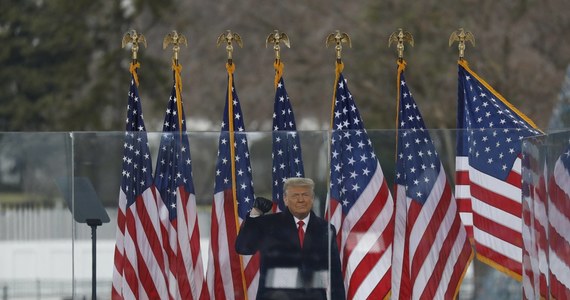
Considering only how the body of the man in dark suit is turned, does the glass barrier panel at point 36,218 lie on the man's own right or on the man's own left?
on the man's own right

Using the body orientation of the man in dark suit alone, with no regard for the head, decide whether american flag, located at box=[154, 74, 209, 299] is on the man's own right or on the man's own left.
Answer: on the man's own right

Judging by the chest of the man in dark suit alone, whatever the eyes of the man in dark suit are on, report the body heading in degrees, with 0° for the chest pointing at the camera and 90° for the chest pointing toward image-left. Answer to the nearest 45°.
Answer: approximately 0°

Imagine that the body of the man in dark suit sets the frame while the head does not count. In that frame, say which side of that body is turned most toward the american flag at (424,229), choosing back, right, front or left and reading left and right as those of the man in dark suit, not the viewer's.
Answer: left

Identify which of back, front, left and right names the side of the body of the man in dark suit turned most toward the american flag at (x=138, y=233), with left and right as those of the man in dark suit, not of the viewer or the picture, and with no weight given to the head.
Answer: right

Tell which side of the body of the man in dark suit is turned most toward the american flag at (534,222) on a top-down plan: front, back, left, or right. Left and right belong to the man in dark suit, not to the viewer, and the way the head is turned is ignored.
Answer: left
